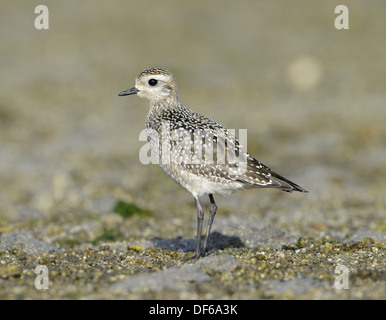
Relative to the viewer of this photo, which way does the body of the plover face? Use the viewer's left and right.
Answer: facing to the left of the viewer
